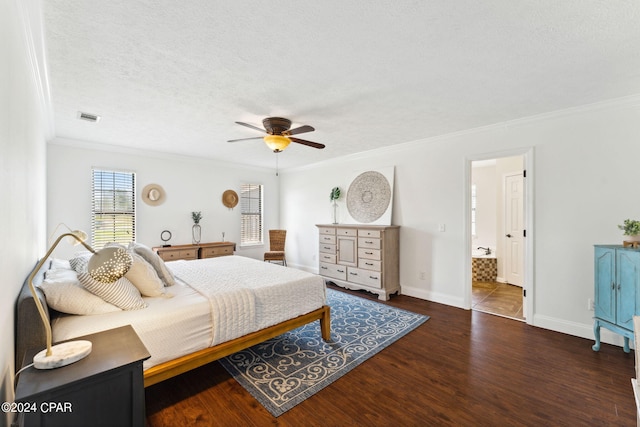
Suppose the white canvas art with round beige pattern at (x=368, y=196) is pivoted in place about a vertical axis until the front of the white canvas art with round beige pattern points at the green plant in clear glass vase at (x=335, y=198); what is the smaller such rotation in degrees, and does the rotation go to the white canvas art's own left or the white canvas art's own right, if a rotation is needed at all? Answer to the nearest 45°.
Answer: approximately 90° to the white canvas art's own right

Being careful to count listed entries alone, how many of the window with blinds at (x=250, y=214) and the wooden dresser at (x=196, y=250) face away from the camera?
0

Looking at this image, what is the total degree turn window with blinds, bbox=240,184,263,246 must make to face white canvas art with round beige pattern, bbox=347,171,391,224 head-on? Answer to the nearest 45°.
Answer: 0° — it already faces it

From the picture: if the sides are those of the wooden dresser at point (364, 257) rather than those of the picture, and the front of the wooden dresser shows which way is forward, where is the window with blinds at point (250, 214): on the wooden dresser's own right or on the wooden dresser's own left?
on the wooden dresser's own right

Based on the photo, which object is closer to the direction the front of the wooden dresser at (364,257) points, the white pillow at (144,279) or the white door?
the white pillow

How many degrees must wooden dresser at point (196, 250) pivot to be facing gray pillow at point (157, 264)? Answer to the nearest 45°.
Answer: approximately 45° to its right

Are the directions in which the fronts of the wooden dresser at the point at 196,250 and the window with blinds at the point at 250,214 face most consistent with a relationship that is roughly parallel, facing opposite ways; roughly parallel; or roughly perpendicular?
roughly parallel

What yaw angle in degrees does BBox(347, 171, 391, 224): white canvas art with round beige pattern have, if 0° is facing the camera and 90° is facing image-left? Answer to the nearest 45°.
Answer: approximately 45°

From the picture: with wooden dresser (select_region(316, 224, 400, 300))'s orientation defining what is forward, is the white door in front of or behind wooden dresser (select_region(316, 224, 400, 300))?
behind

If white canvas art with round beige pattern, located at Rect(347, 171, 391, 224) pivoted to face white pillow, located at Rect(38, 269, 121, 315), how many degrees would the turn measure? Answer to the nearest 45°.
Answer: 0° — it already faces it

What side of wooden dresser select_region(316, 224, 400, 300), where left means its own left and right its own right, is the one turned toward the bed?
front

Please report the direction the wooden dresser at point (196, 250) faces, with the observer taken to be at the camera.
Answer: facing the viewer and to the right of the viewer

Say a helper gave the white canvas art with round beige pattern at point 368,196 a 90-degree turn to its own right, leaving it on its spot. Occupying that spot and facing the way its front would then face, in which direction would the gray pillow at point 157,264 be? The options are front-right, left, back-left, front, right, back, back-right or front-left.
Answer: left

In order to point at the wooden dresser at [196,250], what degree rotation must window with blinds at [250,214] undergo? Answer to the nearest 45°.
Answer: approximately 90° to its right

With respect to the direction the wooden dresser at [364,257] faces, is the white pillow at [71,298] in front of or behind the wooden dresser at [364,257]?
in front

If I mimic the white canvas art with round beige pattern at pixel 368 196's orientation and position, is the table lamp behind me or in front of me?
in front

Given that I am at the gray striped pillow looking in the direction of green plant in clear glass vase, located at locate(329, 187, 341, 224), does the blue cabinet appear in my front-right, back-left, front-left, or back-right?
front-right

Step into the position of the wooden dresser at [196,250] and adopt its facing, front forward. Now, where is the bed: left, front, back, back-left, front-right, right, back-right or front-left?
front-right
